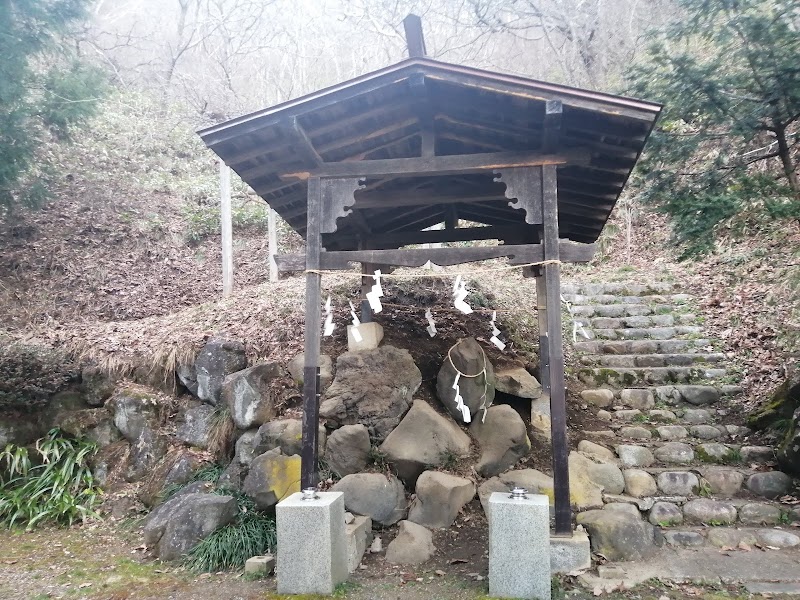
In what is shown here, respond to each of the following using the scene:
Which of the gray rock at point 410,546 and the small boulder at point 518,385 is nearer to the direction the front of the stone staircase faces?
the gray rock

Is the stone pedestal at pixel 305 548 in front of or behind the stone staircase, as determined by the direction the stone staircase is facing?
in front

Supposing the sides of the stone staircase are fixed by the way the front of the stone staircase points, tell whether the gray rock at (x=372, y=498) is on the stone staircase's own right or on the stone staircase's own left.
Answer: on the stone staircase's own right

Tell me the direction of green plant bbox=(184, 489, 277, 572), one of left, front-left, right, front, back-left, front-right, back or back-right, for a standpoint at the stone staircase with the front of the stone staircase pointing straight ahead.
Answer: front-right

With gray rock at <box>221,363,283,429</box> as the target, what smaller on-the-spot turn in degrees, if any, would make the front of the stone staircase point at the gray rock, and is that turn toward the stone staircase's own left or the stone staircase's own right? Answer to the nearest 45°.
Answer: approximately 90° to the stone staircase's own right

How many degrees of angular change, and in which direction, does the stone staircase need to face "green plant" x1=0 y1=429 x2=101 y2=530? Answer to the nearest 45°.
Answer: approximately 90° to its right

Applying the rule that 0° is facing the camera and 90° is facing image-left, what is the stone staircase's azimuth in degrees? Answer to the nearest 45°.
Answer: approximately 0°

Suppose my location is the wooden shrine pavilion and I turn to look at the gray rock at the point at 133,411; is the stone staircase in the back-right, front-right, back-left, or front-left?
back-right

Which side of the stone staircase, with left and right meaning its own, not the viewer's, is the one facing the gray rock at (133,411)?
right

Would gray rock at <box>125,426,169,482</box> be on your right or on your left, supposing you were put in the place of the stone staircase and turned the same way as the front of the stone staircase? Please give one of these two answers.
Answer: on your right

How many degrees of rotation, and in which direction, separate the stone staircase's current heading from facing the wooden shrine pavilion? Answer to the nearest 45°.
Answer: approximately 45° to its right

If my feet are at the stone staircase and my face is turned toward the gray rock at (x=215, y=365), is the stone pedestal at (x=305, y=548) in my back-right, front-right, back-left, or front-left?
front-left

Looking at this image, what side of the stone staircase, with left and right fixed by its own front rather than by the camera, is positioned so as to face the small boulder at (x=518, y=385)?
right

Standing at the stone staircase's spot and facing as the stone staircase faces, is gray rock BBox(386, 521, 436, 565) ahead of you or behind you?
ahead

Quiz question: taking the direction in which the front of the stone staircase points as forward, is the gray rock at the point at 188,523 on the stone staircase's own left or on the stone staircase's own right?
on the stone staircase's own right
